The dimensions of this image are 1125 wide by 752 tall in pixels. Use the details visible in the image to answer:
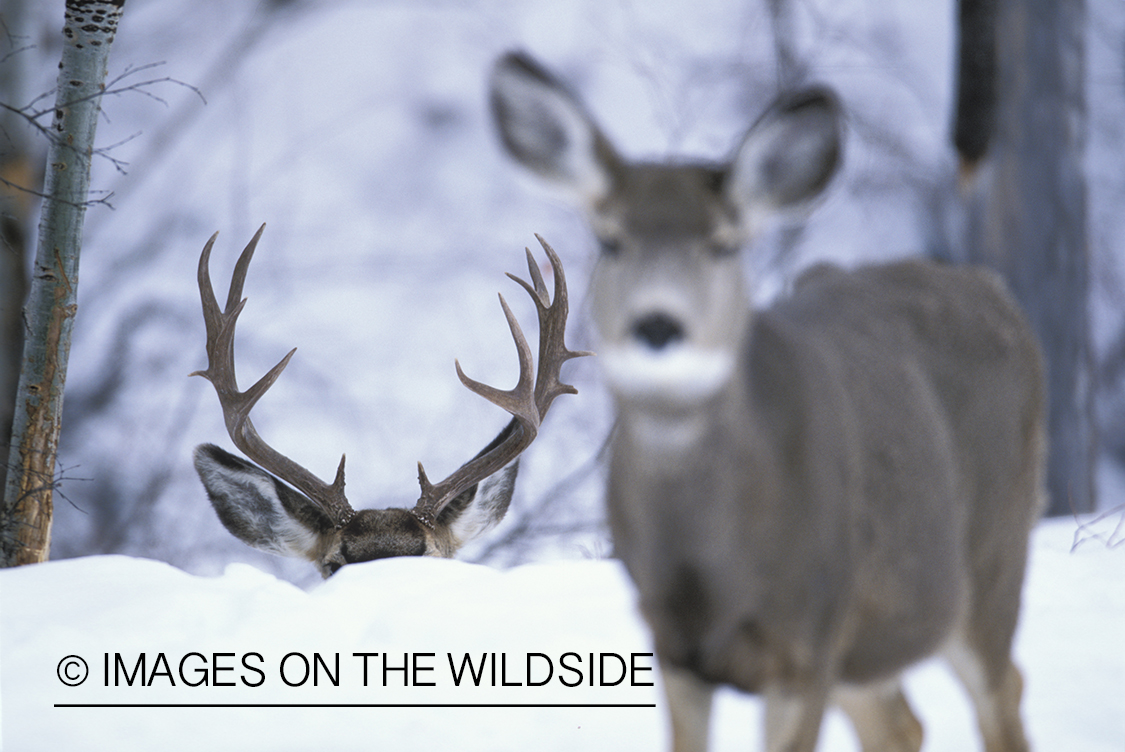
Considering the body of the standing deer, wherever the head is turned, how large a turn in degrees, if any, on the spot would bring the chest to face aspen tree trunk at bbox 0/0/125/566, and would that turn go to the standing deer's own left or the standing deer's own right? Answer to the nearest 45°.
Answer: approximately 90° to the standing deer's own right

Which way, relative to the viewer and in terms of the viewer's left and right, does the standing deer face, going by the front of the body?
facing the viewer and to the left of the viewer

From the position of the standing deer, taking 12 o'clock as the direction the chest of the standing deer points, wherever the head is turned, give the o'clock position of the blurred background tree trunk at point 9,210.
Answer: The blurred background tree trunk is roughly at 3 o'clock from the standing deer.

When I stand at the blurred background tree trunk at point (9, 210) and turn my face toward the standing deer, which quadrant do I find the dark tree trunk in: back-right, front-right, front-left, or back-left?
front-left
